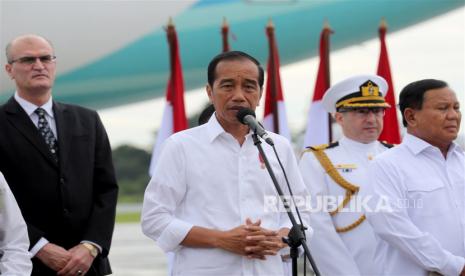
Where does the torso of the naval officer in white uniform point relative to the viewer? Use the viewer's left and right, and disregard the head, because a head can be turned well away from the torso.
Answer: facing the viewer and to the right of the viewer

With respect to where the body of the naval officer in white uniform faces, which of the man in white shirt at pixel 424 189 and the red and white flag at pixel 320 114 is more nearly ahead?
the man in white shirt

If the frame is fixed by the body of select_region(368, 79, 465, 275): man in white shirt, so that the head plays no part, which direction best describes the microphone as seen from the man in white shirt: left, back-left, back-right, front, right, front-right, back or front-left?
right

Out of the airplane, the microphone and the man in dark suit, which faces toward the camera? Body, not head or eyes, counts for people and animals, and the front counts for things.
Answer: the man in dark suit

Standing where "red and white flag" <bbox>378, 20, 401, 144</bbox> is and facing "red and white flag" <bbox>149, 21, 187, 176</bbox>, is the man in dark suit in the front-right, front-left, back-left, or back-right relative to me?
front-left

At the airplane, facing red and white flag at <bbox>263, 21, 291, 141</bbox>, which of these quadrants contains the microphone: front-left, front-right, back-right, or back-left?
front-right

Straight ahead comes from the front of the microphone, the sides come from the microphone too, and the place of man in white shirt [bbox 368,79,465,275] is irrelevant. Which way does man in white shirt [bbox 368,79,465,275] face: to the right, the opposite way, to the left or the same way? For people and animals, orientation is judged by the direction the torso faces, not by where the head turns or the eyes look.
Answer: the opposite way

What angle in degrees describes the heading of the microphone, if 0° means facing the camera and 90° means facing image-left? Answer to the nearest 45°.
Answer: approximately 135°

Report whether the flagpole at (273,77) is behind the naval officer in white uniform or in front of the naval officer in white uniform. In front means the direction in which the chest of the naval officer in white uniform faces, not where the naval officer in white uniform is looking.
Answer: behind

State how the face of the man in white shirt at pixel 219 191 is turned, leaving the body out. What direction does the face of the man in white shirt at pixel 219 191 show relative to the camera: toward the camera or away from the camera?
toward the camera
